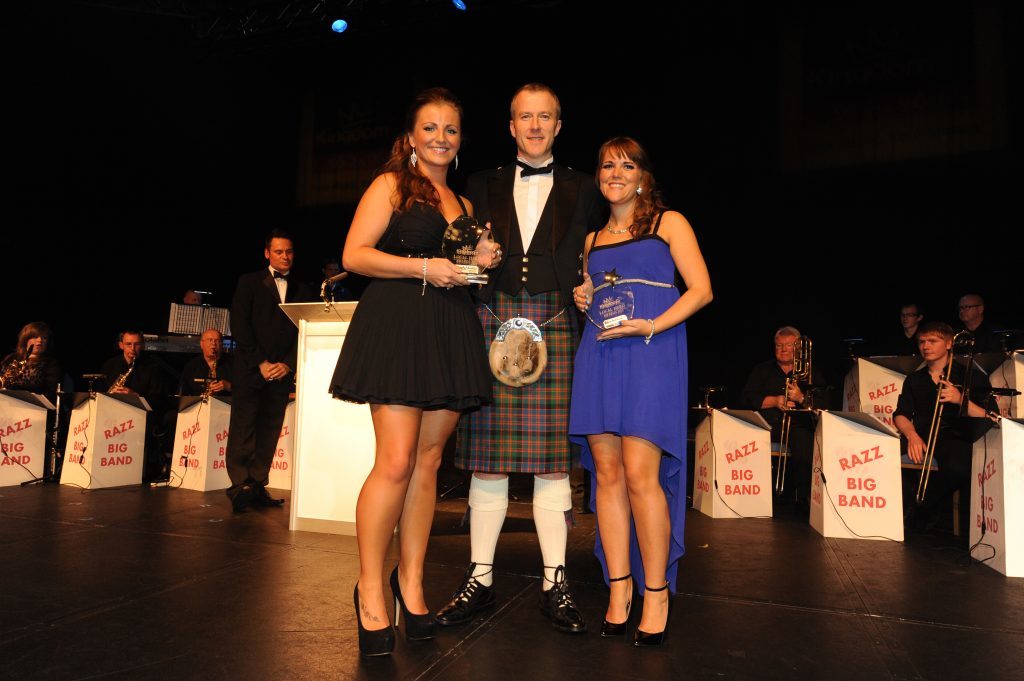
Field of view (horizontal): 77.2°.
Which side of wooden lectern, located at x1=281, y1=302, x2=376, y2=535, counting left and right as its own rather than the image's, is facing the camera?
front

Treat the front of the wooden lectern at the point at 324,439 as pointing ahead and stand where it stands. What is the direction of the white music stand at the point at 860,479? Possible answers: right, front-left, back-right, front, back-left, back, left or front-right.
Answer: left

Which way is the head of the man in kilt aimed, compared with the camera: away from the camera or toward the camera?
toward the camera

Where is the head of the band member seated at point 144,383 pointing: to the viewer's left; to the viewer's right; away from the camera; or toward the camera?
toward the camera

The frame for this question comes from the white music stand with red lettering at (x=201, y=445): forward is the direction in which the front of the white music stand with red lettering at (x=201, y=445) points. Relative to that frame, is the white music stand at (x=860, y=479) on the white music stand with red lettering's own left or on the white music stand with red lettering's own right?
on the white music stand with red lettering's own left

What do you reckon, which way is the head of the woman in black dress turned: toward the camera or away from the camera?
toward the camera

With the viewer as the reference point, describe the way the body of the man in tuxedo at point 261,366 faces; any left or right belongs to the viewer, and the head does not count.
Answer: facing the viewer and to the right of the viewer

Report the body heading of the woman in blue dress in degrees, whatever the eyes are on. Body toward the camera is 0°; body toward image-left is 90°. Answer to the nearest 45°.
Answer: approximately 45°

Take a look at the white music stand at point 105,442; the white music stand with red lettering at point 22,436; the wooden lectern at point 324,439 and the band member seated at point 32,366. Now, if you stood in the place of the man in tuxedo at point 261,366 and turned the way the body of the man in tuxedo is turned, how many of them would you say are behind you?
3

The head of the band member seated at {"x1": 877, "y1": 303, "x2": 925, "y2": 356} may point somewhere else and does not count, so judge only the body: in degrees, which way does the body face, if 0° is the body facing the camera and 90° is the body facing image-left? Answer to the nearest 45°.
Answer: approximately 45°

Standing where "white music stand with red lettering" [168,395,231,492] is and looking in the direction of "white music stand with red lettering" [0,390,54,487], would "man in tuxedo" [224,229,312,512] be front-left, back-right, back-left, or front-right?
back-left

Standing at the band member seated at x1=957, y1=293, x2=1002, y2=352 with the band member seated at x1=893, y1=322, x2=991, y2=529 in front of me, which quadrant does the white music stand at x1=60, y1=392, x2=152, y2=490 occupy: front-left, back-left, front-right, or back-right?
front-right

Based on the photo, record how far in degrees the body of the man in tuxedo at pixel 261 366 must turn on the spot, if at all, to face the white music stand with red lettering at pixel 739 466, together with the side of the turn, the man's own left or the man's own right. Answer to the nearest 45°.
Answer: approximately 45° to the man's own left

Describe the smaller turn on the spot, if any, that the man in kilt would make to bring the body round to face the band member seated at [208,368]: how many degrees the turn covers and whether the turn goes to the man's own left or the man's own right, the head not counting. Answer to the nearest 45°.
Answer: approximately 135° to the man's own right

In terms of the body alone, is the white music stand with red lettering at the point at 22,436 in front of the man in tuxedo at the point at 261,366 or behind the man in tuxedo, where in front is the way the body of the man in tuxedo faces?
behind

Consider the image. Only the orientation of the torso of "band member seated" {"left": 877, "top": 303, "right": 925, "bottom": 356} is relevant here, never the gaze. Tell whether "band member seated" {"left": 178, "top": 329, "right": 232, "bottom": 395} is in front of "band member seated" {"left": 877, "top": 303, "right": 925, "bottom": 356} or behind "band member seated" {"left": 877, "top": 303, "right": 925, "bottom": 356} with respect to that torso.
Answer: in front

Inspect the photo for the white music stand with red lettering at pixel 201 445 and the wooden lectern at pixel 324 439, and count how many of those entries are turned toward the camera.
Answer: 2
